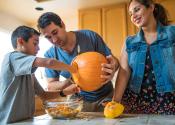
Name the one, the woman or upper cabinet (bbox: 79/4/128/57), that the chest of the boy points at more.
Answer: the woman

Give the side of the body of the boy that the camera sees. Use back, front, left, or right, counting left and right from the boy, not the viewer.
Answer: right

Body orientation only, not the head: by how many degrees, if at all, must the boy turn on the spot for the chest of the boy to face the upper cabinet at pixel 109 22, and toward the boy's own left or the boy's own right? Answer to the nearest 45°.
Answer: approximately 45° to the boy's own left

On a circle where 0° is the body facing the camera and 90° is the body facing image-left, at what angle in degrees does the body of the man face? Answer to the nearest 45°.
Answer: approximately 45°

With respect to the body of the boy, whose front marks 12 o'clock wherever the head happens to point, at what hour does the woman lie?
The woman is roughly at 12 o'clock from the boy.

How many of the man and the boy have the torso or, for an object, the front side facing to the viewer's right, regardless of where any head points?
1
